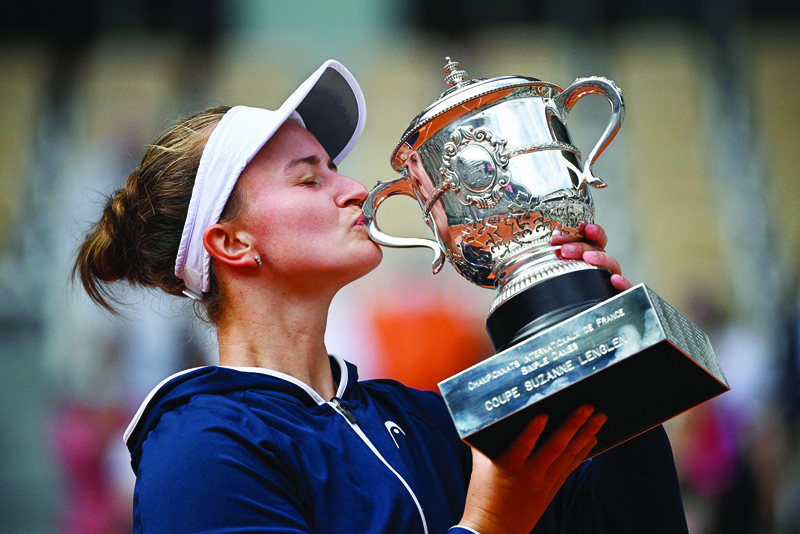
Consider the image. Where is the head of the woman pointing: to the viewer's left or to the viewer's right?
to the viewer's right

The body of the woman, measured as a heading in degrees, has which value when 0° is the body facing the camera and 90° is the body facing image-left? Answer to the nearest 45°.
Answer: approximately 315°
